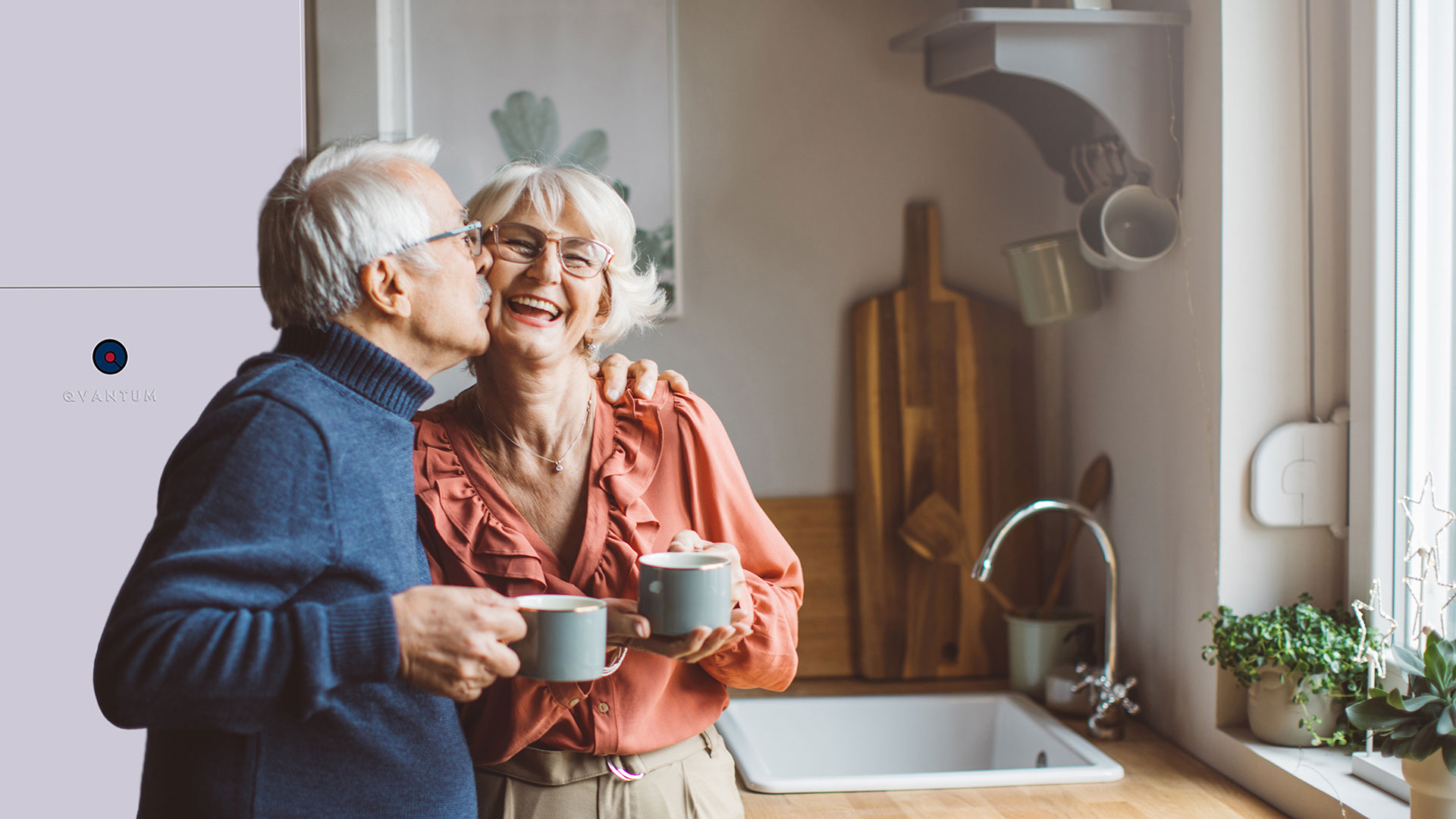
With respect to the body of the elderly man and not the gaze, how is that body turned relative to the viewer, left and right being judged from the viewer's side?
facing to the right of the viewer

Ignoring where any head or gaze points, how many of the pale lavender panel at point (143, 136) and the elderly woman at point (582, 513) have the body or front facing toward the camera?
2

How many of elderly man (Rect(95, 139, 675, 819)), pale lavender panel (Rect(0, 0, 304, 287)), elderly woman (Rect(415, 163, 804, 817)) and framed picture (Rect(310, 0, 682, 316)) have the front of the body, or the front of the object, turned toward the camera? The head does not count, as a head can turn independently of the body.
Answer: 3

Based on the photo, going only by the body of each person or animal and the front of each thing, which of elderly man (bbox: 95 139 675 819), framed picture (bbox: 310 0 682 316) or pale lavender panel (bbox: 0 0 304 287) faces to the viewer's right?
the elderly man

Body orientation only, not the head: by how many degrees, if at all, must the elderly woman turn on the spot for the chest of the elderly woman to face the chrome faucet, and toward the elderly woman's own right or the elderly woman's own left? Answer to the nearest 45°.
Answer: approximately 135° to the elderly woman's own left

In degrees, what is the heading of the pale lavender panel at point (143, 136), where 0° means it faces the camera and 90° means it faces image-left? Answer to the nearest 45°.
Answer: approximately 0°

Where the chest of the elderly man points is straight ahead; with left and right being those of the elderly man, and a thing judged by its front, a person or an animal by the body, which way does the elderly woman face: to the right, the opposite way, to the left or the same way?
to the right

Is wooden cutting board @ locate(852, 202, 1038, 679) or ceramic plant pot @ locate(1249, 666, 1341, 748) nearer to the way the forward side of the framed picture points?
the ceramic plant pot

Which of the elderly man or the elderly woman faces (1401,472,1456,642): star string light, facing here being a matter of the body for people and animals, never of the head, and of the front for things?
the elderly man

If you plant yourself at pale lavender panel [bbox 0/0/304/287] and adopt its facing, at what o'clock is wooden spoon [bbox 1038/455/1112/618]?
The wooden spoon is roughly at 9 o'clock from the pale lavender panel.
